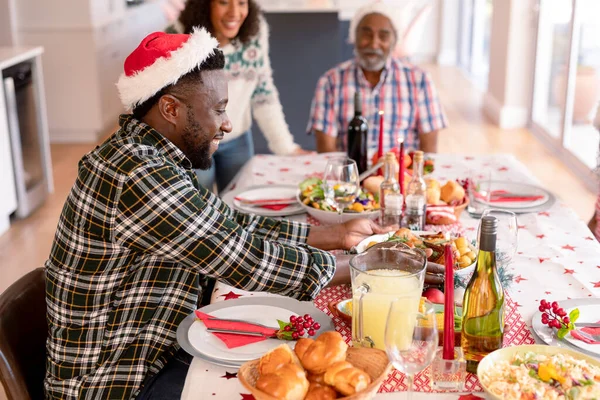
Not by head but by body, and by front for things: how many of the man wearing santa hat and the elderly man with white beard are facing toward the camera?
1

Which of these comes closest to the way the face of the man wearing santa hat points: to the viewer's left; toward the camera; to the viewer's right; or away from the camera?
to the viewer's right

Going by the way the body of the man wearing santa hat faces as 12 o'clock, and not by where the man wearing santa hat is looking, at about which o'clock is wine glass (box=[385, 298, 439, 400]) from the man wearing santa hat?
The wine glass is roughly at 2 o'clock from the man wearing santa hat.

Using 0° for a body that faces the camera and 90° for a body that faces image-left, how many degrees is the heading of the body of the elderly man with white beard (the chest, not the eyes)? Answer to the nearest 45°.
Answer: approximately 0°

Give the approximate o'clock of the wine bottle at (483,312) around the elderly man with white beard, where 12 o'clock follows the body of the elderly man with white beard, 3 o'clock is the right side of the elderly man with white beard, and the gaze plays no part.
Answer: The wine bottle is roughly at 12 o'clock from the elderly man with white beard.

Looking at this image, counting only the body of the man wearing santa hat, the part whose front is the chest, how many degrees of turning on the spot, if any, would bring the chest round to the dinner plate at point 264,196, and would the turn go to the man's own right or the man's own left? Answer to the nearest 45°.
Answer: approximately 90° to the man's own left

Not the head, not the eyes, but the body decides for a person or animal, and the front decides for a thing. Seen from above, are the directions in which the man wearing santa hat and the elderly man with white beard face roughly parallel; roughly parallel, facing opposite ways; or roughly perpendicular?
roughly perpendicular

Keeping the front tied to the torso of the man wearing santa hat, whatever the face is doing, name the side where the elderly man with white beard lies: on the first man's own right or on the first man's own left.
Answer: on the first man's own left

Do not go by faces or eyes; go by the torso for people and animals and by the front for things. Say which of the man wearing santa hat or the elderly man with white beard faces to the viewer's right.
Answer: the man wearing santa hat

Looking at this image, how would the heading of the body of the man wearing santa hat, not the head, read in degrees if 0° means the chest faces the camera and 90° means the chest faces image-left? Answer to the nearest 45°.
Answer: approximately 270°
